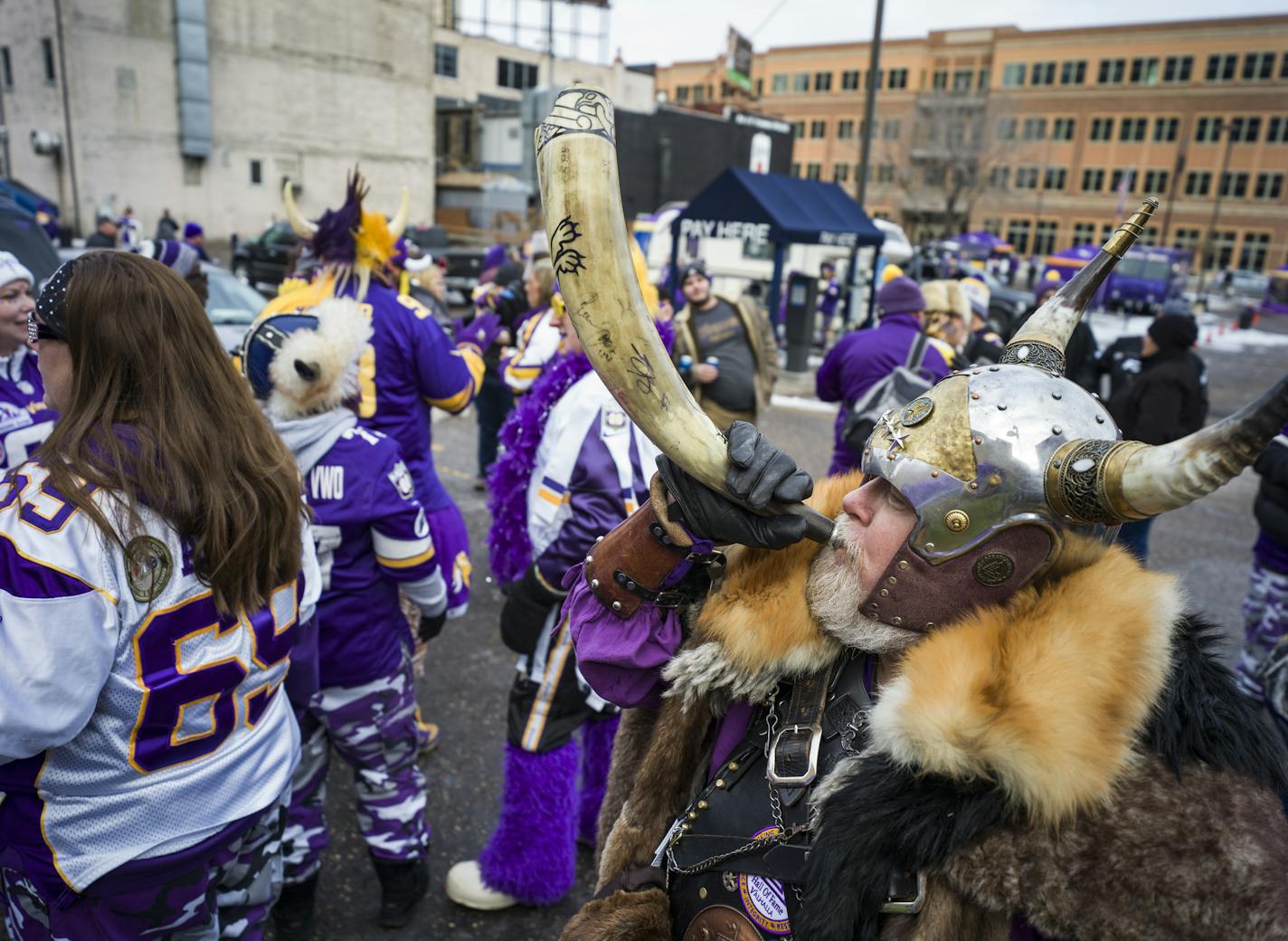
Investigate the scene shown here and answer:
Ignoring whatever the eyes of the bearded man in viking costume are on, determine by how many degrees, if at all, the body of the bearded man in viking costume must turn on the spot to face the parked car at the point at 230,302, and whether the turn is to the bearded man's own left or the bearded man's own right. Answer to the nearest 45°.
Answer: approximately 90° to the bearded man's own right

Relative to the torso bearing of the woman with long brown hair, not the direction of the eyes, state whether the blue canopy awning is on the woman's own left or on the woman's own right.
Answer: on the woman's own right

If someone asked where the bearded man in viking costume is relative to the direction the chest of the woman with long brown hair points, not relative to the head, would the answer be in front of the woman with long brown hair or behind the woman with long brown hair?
behind

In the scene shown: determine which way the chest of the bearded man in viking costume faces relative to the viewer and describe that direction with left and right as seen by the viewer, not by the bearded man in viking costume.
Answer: facing the viewer and to the left of the viewer

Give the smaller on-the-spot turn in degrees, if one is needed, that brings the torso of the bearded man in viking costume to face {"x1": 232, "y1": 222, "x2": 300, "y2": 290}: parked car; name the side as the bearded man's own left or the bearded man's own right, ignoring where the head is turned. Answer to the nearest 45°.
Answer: approximately 90° to the bearded man's own right

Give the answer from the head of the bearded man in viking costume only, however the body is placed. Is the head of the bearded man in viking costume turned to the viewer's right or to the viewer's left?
to the viewer's left

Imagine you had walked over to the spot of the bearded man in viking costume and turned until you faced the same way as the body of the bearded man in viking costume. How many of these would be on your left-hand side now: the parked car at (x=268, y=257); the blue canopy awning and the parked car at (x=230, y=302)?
0

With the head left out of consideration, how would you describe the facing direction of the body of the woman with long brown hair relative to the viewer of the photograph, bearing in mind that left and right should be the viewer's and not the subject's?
facing away from the viewer and to the left of the viewer

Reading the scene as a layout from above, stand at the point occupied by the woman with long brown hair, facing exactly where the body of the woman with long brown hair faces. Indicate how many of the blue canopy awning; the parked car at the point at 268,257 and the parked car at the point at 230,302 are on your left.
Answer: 0

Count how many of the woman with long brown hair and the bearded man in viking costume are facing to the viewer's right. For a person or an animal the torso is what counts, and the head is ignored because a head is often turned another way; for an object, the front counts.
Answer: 0

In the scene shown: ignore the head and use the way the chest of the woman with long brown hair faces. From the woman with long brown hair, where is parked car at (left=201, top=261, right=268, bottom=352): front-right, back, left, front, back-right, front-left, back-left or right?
front-right
